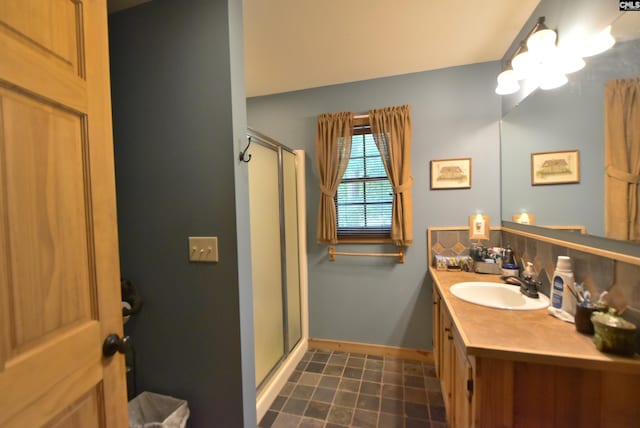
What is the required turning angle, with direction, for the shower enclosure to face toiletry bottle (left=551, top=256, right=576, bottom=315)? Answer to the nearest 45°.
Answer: approximately 45° to its right

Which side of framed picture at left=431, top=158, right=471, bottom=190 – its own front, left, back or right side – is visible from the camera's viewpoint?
front

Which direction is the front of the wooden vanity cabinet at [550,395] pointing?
to the viewer's left

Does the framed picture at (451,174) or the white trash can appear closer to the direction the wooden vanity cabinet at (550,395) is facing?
the white trash can

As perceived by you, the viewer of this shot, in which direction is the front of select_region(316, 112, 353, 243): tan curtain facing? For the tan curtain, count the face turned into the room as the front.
facing the viewer

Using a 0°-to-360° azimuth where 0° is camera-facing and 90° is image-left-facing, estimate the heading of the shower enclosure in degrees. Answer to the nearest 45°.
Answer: approximately 270°

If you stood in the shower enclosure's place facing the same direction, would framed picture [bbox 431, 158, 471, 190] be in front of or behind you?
in front

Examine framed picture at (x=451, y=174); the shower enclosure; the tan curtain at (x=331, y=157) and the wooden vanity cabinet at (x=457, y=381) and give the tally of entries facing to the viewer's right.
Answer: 1

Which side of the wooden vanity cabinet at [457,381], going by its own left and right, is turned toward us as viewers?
left

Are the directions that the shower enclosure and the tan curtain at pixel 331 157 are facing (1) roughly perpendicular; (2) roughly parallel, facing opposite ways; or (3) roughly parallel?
roughly perpendicular

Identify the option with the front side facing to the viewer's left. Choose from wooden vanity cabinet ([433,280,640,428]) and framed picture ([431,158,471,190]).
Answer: the wooden vanity cabinet

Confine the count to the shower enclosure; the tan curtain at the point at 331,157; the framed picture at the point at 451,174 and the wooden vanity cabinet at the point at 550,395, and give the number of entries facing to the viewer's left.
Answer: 1

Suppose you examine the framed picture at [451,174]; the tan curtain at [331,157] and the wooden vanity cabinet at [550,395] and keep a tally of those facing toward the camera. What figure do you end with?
2

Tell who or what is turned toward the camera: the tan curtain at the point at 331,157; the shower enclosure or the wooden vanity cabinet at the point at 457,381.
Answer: the tan curtain
